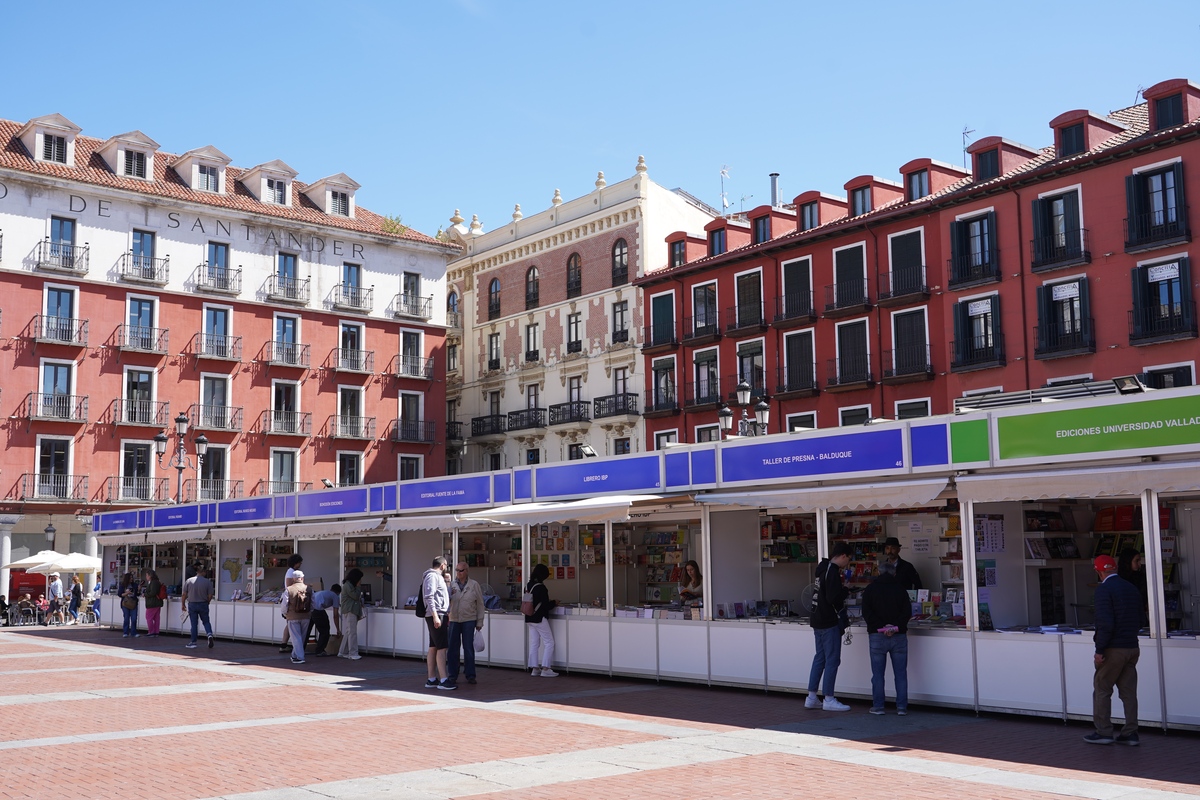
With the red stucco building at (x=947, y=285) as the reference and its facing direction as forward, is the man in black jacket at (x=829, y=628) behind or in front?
in front

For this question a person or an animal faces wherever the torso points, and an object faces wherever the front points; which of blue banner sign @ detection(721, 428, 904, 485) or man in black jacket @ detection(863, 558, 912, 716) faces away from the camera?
the man in black jacket

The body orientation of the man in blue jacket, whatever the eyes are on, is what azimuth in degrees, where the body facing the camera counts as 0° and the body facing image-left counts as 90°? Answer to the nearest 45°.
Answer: approximately 135°

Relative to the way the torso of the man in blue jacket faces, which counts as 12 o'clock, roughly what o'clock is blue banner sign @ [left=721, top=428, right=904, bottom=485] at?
The blue banner sign is roughly at 12 o'clock from the man in blue jacket.

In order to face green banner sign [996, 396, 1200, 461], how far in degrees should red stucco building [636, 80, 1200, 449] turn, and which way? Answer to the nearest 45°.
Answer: approximately 45° to its left

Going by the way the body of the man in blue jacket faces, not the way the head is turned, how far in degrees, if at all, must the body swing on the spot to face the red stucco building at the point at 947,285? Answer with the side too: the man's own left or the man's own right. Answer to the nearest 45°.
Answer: approximately 45° to the man's own right

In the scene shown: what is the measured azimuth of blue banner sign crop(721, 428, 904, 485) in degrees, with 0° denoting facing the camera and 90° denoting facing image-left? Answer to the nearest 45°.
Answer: approximately 45°

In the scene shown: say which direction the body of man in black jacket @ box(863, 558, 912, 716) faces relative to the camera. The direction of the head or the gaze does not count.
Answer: away from the camera

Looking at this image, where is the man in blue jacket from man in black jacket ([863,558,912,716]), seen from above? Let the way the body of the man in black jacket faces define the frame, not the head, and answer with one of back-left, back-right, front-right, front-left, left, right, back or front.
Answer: back-right

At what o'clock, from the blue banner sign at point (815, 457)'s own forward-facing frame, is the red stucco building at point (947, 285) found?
The red stucco building is roughly at 5 o'clock from the blue banner sign.

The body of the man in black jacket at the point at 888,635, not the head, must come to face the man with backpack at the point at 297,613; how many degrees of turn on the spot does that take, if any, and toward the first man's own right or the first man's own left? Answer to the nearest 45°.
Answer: approximately 45° to the first man's own left

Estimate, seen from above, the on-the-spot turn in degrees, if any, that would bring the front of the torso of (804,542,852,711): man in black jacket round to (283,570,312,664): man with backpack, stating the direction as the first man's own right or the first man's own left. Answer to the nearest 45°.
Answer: approximately 135° to the first man's own left

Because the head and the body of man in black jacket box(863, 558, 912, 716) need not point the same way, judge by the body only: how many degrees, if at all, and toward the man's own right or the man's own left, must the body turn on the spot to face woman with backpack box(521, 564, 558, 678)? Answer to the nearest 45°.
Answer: approximately 45° to the man's own left

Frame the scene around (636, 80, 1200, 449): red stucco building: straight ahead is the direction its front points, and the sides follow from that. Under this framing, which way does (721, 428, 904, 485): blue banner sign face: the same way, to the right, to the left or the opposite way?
the same way
